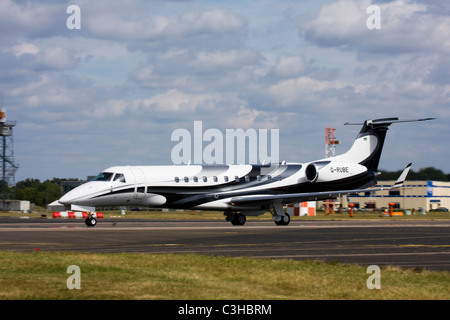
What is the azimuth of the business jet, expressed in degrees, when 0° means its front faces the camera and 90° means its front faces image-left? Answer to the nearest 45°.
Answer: approximately 45°
